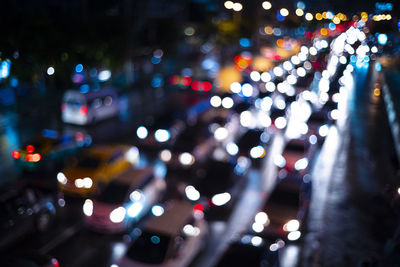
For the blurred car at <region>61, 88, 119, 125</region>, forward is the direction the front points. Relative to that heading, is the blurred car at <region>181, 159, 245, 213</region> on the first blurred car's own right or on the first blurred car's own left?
on the first blurred car's own right

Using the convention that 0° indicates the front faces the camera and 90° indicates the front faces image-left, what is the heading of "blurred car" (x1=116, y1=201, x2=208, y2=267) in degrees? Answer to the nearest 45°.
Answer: approximately 45°

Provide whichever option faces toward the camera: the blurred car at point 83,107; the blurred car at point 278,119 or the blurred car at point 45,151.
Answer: the blurred car at point 278,119

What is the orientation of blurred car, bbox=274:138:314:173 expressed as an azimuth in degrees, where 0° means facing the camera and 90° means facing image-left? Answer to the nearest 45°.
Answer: approximately 45°

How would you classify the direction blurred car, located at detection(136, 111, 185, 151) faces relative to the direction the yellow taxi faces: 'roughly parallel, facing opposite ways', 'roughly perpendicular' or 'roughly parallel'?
roughly parallel

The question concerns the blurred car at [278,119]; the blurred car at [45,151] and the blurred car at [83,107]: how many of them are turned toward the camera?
1

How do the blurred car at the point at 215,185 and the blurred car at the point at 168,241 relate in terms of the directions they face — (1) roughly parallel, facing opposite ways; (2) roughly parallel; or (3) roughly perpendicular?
roughly parallel

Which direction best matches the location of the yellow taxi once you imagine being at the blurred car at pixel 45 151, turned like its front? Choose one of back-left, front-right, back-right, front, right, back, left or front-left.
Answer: right

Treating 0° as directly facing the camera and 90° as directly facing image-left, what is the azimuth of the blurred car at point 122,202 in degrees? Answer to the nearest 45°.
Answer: approximately 45°

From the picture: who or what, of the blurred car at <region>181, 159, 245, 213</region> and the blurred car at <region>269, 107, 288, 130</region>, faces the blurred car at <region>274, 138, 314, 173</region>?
the blurred car at <region>269, 107, 288, 130</region>

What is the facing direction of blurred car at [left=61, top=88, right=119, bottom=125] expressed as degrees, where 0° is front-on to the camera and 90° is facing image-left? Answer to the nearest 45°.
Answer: approximately 225°

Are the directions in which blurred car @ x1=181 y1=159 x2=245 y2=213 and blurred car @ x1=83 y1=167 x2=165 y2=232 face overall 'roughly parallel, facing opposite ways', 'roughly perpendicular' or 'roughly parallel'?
roughly parallel

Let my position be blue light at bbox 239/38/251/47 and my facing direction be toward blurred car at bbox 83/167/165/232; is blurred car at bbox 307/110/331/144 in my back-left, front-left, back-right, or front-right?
front-left

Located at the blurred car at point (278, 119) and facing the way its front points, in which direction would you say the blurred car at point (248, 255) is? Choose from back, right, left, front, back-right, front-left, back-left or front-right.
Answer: front

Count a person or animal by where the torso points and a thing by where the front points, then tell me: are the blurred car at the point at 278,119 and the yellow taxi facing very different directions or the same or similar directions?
same or similar directions

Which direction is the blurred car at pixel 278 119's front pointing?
toward the camera

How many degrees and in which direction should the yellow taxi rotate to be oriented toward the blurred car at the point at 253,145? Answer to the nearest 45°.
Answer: approximately 135° to its left
